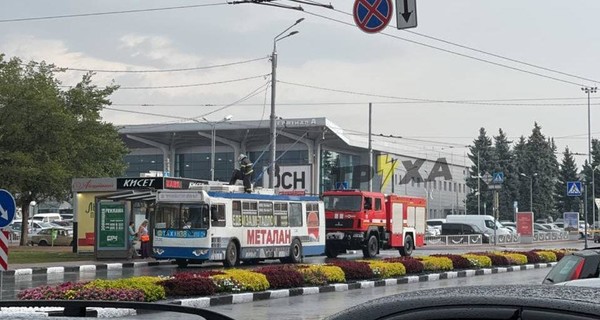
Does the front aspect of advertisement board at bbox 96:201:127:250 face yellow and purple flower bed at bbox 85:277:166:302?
yes

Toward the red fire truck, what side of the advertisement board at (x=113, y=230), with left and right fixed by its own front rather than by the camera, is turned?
left

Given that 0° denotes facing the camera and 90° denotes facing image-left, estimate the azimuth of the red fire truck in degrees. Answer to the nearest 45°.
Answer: approximately 45°

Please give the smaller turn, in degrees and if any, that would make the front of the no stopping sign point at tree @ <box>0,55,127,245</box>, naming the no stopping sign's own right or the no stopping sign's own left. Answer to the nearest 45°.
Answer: approximately 135° to the no stopping sign's own right

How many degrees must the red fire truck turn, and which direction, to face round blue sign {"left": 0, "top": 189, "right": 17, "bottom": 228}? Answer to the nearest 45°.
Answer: approximately 45° to its left

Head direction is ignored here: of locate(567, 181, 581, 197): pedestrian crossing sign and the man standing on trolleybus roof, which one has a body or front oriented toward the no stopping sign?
the pedestrian crossing sign

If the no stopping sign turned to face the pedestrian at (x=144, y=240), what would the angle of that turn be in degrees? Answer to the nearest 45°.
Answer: approximately 135° to its right

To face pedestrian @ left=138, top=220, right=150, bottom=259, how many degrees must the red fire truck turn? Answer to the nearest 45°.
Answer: approximately 45° to its right

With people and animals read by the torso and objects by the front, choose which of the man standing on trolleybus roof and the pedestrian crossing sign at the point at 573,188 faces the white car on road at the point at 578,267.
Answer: the pedestrian crossing sign

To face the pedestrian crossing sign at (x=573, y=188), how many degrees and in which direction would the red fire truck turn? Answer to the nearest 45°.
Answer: approximately 180°

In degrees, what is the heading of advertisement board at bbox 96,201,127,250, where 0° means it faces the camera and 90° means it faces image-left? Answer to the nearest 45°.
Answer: approximately 0°
